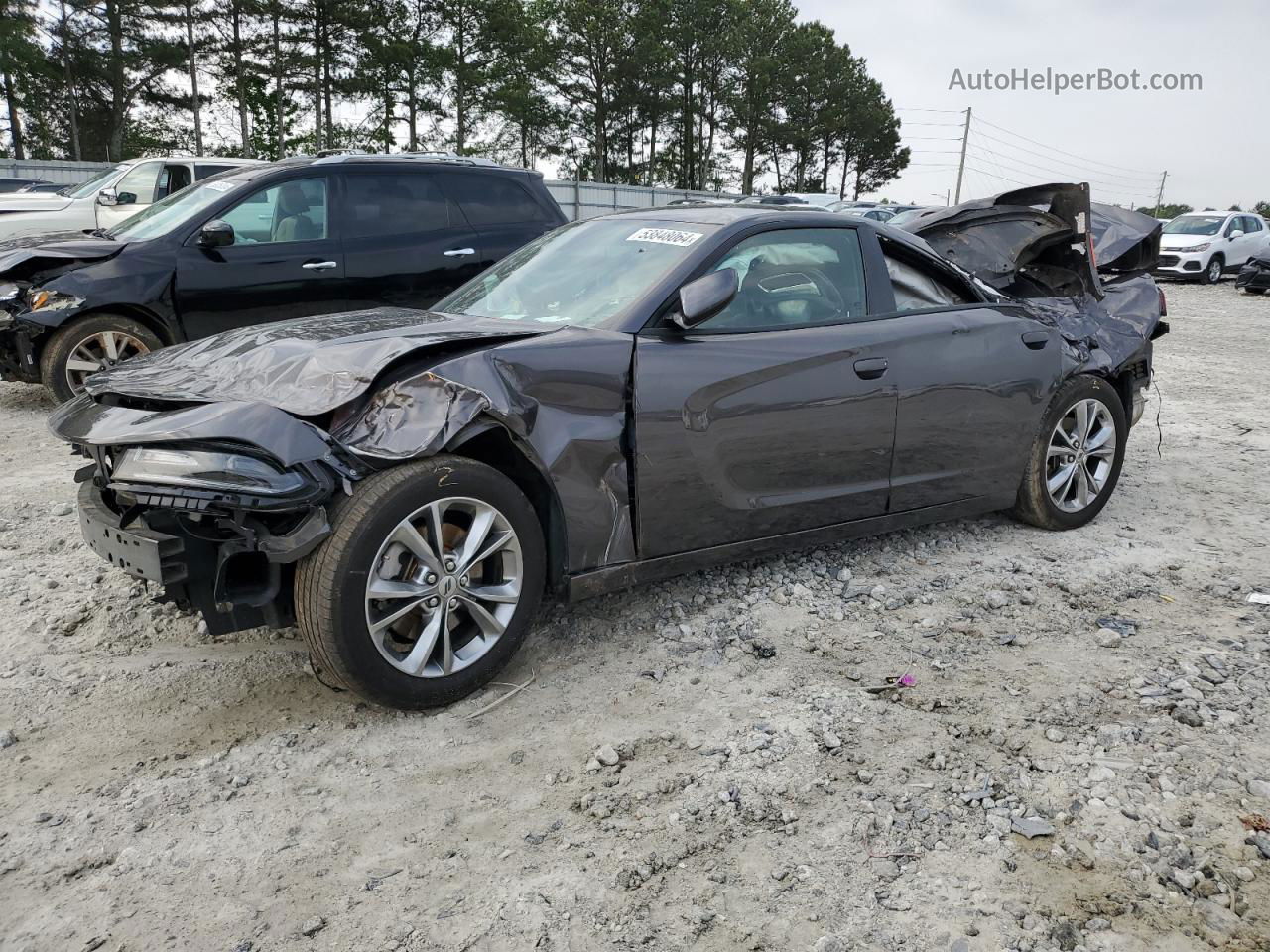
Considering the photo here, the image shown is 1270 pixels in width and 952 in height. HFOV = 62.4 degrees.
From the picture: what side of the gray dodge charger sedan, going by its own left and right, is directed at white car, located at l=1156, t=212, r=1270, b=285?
back

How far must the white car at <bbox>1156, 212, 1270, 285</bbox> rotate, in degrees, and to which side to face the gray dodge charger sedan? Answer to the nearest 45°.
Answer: approximately 45° to its left

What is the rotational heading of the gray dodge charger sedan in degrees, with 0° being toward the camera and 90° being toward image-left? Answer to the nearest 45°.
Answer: approximately 45°

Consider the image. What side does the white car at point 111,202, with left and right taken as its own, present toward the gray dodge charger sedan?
left

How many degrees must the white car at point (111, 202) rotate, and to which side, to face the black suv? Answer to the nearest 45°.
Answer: approximately 90° to its left

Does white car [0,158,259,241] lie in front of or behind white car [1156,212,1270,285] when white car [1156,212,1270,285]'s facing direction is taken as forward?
in front

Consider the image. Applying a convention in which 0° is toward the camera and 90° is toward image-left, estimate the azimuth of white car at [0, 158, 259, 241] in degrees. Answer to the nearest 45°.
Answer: approximately 90°

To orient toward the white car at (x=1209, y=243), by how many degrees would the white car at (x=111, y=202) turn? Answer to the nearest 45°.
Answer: approximately 180°

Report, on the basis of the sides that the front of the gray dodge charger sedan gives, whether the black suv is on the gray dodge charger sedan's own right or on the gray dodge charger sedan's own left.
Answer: on the gray dodge charger sedan's own right
